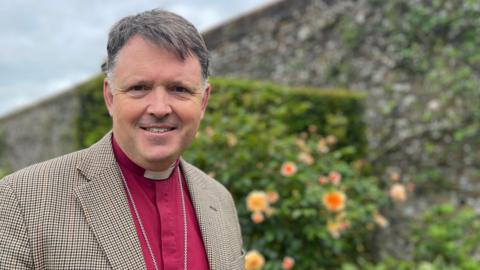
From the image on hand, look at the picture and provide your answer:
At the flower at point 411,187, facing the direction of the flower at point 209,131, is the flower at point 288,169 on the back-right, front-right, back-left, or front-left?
front-left

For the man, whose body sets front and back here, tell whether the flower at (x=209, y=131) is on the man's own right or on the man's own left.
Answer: on the man's own left

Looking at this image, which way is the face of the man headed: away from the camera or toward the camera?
toward the camera

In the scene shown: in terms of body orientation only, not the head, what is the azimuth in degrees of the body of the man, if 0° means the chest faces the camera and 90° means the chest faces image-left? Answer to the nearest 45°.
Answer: approximately 315°

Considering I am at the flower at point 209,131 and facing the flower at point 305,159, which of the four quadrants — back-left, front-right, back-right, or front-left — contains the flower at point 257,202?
front-right

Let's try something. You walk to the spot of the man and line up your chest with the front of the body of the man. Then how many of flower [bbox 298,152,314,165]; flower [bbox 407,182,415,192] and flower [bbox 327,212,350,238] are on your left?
3

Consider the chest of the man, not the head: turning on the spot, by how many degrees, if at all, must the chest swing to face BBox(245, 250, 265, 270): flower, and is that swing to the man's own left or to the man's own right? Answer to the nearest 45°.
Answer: approximately 90° to the man's own left

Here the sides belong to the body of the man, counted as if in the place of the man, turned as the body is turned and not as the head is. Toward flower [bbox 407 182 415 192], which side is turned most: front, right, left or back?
left

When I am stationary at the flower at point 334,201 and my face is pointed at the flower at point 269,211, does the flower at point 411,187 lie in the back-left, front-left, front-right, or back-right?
back-right

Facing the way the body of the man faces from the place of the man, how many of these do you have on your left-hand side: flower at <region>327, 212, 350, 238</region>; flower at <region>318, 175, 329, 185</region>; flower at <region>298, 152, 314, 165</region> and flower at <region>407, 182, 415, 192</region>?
4

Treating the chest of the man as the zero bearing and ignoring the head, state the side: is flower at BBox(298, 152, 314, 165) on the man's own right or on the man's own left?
on the man's own left

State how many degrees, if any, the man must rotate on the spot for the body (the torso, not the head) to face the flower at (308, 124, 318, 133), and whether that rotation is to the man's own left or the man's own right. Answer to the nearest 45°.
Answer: approximately 90° to the man's own left

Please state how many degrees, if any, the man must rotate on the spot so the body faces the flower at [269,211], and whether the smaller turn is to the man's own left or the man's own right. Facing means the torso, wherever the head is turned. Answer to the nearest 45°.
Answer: approximately 90° to the man's own left

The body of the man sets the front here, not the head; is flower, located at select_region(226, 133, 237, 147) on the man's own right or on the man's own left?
on the man's own left
